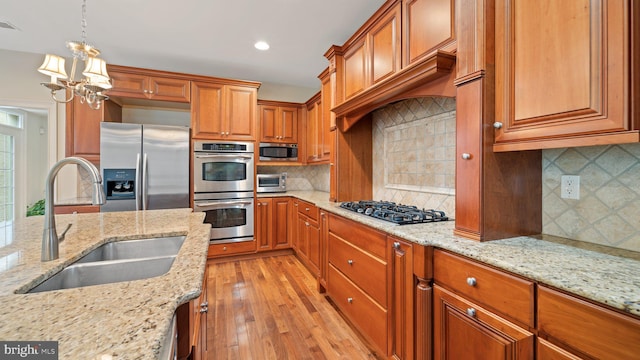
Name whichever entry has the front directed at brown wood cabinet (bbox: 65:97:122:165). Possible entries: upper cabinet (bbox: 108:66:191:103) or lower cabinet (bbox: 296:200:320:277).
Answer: the lower cabinet

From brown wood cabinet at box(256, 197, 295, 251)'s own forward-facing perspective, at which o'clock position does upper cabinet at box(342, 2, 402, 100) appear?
The upper cabinet is roughly at 11 o'clock from the brown wood cabinet.

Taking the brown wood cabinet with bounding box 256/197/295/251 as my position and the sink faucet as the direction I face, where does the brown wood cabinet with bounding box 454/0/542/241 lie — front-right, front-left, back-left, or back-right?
front-left

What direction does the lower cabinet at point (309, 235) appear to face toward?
to the viewer's left

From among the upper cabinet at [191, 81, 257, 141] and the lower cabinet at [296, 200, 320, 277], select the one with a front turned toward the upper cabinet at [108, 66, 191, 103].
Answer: the lower cabinet

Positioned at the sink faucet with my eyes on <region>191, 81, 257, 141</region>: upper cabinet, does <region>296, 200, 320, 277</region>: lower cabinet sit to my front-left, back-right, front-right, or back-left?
front-right

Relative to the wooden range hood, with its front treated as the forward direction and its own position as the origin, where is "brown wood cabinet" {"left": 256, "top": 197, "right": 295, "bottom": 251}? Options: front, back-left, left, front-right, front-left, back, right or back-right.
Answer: right

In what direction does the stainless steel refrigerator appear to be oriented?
toward the camera

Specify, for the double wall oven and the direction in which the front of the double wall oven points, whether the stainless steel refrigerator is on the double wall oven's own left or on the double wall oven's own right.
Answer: on the double wall oven's own right

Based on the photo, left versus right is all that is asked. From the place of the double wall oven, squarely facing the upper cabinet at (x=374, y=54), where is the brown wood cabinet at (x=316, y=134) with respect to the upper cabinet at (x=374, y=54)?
left

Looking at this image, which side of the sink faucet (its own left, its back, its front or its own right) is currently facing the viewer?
right

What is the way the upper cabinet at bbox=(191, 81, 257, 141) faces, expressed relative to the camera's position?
facing the viewer

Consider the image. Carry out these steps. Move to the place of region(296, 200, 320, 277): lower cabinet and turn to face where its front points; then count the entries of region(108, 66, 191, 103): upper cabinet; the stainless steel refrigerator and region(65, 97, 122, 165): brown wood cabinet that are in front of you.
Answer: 3

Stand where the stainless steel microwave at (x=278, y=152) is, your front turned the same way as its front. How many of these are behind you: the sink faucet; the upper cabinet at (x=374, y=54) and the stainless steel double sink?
0

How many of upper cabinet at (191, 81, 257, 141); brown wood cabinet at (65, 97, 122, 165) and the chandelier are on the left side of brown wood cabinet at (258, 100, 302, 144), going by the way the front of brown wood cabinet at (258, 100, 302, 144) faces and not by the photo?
0

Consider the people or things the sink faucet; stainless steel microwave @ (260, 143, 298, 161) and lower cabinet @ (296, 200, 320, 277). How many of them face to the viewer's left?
1

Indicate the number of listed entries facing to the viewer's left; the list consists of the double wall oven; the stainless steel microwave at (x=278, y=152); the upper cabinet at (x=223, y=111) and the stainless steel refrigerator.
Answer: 0

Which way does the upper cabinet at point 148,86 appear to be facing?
toward the camera

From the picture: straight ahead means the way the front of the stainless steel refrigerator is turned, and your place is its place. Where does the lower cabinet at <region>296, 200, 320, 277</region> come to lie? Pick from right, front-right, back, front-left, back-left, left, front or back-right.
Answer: front-left
